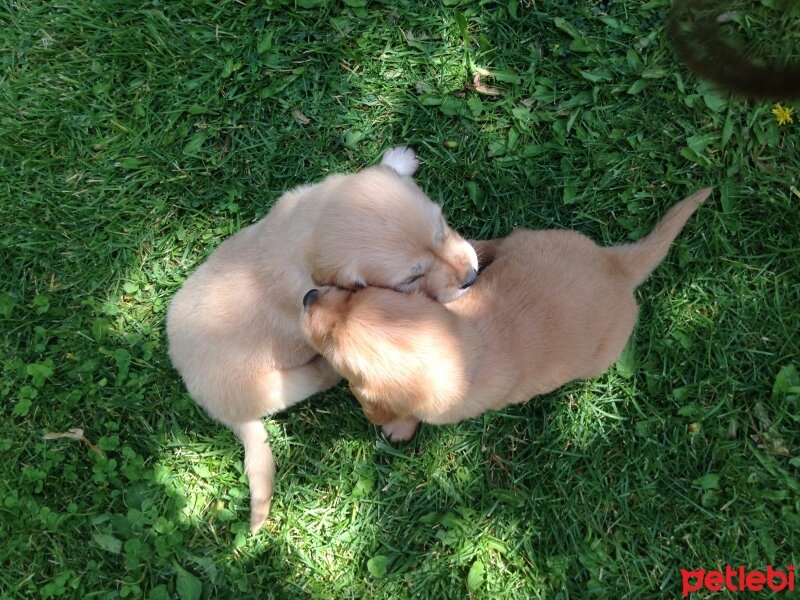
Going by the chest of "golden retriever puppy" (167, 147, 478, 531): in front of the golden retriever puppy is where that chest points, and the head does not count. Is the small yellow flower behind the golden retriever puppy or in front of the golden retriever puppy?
in front

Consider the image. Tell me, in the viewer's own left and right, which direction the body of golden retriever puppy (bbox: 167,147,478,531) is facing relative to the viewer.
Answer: facing away from the viewer and to the right of the viewer

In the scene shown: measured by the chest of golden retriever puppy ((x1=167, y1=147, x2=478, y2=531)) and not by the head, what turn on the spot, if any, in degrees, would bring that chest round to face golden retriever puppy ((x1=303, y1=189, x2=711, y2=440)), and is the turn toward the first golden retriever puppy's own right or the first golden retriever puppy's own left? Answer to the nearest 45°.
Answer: approximately 90° to the first golden retriever puppy's own right

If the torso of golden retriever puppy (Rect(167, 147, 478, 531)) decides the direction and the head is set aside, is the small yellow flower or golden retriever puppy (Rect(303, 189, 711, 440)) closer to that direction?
the small yellow flower
